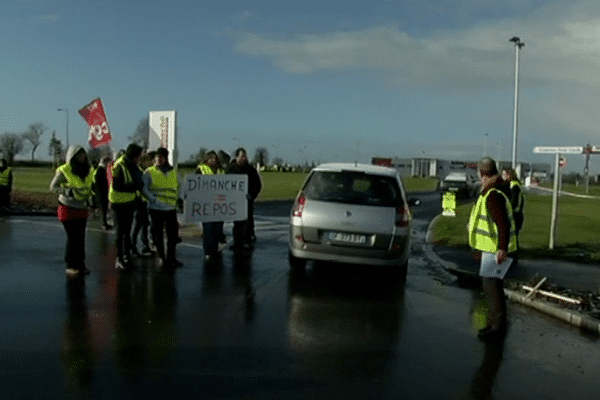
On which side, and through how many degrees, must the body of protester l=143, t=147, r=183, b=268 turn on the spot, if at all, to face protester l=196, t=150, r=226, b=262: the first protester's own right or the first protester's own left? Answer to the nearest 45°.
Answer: approximately 135° to the first protester's own left

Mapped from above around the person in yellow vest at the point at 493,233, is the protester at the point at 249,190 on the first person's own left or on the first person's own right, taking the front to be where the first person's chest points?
on the first person's own right

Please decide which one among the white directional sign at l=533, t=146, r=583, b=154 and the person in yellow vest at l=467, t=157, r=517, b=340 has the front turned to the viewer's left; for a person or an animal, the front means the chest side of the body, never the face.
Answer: the person in yellow vest

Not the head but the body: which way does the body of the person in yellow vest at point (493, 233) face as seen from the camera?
to the viewer's left

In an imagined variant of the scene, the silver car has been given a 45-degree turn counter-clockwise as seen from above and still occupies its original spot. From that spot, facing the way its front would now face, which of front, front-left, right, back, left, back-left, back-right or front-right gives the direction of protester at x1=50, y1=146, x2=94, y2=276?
front-left

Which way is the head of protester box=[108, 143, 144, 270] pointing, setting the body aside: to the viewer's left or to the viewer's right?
to the viewer's right

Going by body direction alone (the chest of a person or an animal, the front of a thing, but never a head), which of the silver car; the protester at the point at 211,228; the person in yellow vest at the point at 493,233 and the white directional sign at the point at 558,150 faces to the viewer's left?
the person in yellow vest

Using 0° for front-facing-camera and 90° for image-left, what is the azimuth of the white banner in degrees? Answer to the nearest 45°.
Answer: approximately 0°

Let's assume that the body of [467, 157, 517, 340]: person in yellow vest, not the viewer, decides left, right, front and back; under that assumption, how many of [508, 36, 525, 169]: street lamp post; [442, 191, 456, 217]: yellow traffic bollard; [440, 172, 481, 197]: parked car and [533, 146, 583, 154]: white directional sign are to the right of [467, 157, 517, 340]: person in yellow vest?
4

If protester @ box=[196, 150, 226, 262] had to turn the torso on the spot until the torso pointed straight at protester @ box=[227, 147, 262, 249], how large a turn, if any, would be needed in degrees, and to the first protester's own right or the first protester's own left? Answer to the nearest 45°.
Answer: approximately 135° to the first protester's own left

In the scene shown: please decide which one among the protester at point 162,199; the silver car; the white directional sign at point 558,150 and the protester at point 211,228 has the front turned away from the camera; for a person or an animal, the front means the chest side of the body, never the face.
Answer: the silver car
